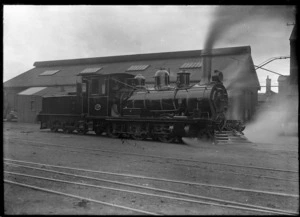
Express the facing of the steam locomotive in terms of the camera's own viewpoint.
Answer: facing the viewer and to the right of the viewer

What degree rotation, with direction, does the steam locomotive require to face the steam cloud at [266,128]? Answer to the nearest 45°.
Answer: approximately 45° to its left
